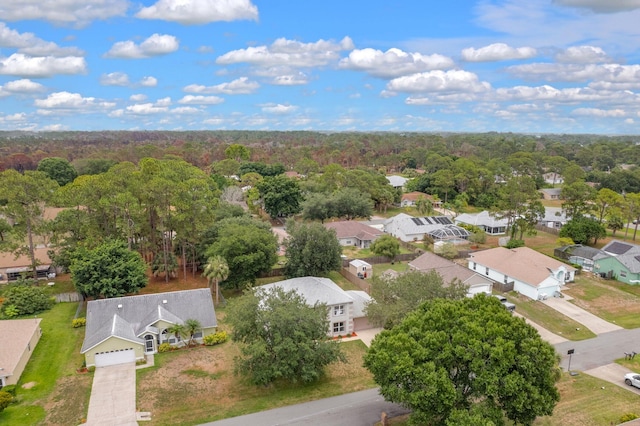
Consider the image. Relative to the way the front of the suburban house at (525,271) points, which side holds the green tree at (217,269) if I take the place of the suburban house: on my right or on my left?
on my right

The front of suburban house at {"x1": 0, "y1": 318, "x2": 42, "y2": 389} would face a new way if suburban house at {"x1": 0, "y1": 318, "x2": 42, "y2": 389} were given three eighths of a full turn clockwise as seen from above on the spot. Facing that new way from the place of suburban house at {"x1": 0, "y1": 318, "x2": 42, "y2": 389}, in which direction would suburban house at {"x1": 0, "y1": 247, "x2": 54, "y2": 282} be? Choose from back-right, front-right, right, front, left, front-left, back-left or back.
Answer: front-right

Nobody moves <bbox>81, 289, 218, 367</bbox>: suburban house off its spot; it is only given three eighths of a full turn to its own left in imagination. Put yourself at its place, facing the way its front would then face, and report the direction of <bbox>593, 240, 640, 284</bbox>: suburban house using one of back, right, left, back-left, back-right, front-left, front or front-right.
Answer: front-right

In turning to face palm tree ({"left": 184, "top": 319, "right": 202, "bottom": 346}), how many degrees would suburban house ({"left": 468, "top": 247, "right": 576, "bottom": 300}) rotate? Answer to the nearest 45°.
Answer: approximately 90° to its right

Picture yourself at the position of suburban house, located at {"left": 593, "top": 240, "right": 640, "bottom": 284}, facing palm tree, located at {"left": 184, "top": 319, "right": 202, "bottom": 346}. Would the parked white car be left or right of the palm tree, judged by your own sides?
left

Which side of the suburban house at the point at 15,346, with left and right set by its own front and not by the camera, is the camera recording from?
front

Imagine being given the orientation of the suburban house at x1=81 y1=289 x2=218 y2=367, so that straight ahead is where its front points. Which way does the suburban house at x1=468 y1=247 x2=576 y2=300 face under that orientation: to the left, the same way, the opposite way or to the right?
the same way

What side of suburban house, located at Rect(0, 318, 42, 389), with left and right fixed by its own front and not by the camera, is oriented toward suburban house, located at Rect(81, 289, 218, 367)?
left

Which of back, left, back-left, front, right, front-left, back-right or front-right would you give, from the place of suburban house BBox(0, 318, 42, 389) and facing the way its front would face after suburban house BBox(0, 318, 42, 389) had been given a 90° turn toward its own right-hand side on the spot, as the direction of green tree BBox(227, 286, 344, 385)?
back-left

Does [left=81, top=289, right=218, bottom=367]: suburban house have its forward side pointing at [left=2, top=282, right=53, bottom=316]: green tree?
no

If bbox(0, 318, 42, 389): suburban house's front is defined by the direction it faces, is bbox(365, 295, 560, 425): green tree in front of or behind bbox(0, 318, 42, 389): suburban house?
in front

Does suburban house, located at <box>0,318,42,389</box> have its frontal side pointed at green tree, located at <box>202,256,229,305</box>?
no

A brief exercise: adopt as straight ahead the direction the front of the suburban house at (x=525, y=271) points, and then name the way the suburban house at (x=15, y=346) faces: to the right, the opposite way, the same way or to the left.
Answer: the same way

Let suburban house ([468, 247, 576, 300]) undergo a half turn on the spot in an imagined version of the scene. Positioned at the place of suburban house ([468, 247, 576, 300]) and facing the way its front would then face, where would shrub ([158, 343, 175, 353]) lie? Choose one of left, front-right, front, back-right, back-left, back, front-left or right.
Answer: left

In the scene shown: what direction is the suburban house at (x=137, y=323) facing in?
toward the camera

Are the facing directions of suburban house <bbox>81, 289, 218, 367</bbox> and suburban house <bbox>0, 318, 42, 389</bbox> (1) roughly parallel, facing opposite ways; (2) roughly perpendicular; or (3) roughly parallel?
roughly parallel

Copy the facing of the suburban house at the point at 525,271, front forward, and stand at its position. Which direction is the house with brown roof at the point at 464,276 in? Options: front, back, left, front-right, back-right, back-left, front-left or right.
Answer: right

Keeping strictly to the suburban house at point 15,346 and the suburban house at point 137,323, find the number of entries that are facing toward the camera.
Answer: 2

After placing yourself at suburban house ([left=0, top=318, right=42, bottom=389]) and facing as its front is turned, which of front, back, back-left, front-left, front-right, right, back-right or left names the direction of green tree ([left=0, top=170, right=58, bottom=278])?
back

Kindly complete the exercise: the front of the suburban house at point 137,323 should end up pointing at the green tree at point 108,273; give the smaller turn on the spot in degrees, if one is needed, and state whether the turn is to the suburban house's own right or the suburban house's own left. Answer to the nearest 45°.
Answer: approximately 180°

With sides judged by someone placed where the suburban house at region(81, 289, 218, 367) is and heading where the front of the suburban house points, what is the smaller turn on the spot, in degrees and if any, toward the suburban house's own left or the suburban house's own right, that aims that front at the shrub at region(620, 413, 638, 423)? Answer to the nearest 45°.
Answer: approximately 45° to the suburban house's own left

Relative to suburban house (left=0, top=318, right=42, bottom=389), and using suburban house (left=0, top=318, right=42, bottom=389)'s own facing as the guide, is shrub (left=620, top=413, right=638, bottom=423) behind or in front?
in front

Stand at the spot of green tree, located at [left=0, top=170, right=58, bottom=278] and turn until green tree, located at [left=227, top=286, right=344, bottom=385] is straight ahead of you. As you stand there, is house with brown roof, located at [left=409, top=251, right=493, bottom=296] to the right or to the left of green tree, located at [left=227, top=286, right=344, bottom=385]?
left
